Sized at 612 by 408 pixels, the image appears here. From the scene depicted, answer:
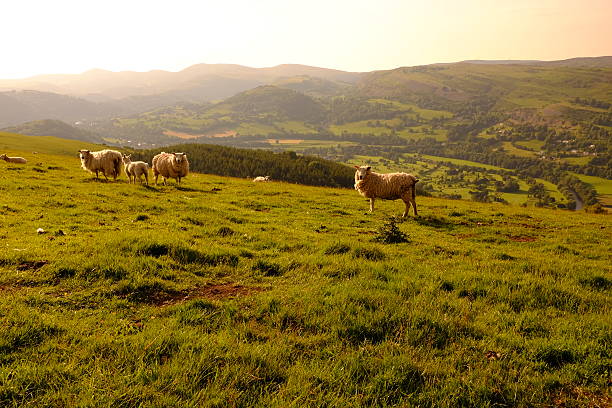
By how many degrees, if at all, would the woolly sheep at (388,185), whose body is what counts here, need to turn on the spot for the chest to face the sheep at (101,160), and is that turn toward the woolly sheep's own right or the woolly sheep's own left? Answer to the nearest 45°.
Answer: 0° — it already faces it

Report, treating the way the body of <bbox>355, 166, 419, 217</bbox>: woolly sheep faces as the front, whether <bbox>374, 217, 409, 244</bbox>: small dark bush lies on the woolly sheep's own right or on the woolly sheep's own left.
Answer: on the woolly sheep's own left

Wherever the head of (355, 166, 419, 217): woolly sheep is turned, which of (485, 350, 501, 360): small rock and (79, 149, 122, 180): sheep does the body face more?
the sheep

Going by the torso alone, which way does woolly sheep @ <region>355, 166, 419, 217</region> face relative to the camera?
to the viewer's left
